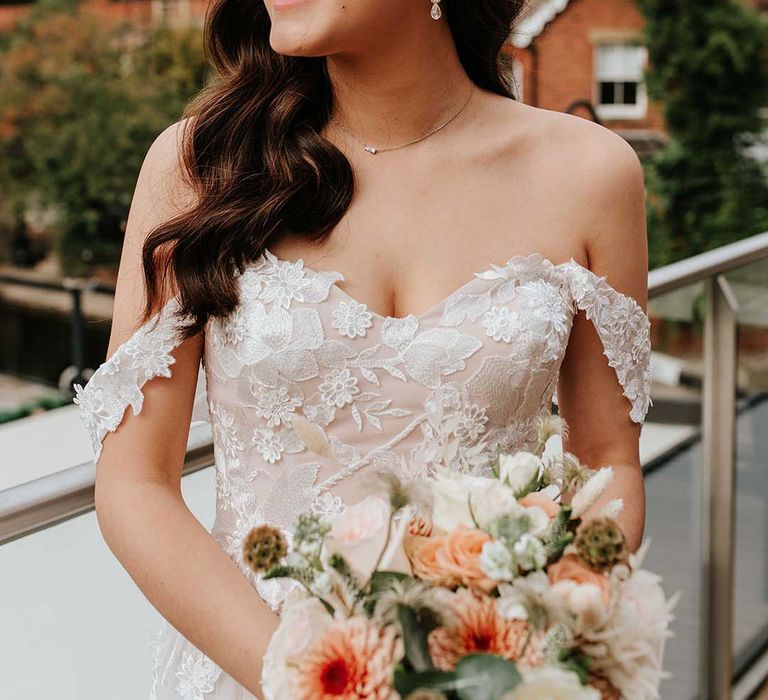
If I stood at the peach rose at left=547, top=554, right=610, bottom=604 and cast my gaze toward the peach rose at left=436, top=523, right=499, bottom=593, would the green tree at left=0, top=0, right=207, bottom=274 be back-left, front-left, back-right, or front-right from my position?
front-right

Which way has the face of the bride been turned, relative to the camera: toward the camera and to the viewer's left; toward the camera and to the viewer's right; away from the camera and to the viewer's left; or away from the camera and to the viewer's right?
toward the camera and to the viewer's left

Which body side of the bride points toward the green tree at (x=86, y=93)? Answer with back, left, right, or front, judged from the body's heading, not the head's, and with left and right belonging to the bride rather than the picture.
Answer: back

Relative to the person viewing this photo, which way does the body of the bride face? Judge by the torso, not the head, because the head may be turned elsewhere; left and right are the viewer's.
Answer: facing the viewer

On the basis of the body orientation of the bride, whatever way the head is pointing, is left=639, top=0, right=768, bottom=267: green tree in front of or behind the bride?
behind
